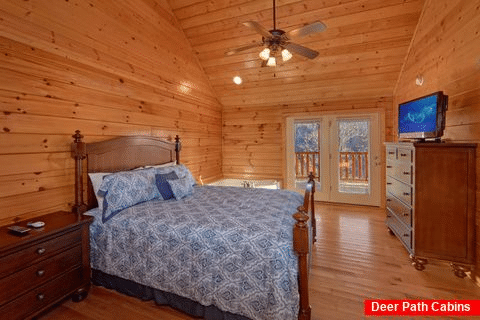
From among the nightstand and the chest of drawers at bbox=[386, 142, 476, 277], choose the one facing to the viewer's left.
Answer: the chest of drawers

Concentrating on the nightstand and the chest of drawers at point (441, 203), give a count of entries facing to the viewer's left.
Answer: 1

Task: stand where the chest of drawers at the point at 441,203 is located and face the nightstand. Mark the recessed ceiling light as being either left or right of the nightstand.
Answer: right

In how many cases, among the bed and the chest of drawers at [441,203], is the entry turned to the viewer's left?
1

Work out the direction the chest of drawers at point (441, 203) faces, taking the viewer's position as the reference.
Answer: facing to the left of the viewer

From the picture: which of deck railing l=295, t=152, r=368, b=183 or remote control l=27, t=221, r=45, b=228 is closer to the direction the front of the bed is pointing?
the deck railing

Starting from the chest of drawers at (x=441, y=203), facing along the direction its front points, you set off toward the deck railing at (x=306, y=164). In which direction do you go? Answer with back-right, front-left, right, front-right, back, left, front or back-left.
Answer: front-right

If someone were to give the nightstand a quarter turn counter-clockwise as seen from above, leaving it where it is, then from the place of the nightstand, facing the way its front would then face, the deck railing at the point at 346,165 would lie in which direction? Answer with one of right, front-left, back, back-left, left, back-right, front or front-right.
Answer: front-right

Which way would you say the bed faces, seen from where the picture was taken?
facing the viewer and to the right of the viewer

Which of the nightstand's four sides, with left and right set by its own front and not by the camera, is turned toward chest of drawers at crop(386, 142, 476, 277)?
front

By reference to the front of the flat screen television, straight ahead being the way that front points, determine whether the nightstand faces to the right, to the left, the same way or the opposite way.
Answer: the opposite way

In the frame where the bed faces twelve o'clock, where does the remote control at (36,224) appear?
The remote control is roughly at 5 o'clock from the bed.

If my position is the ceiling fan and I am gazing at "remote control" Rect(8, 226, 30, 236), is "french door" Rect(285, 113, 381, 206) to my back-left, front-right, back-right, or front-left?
back-right

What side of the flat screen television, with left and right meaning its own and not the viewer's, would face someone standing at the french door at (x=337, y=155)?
right
